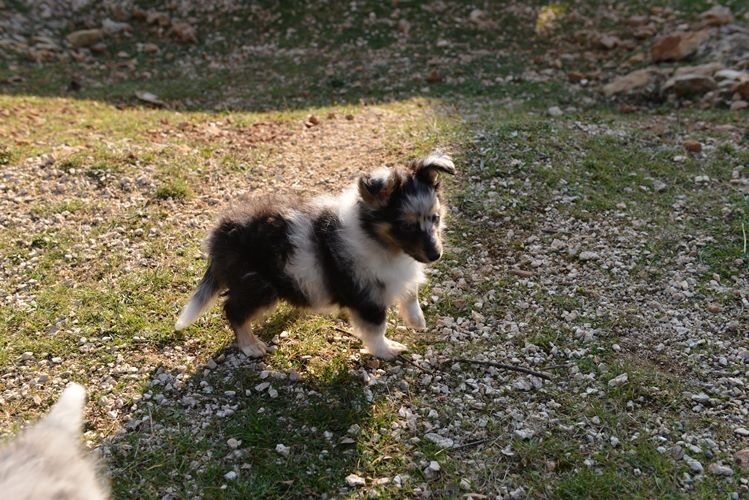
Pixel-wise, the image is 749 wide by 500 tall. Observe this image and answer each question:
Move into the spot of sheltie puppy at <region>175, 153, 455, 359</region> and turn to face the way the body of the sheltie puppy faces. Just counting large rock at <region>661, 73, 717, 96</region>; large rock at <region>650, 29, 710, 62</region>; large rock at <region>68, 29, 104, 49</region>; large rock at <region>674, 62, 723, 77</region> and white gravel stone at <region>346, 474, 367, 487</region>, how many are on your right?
1

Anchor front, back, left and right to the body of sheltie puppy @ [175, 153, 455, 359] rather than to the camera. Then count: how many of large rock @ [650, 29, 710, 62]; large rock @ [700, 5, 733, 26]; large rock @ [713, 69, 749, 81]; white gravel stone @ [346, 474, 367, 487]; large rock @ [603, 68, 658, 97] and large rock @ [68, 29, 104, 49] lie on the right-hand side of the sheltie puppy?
1

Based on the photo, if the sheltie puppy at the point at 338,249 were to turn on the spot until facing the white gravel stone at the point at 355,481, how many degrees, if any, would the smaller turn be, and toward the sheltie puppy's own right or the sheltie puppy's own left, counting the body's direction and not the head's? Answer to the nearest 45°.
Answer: approximately 90° to the sheltie puppy's own right

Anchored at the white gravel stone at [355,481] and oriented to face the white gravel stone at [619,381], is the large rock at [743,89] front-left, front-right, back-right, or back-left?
front-left

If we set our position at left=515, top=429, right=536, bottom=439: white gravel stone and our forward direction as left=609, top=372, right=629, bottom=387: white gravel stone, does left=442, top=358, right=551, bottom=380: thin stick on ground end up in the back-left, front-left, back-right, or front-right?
front-left

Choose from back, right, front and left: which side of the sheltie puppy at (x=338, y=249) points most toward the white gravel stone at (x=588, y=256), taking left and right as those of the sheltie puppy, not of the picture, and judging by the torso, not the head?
front

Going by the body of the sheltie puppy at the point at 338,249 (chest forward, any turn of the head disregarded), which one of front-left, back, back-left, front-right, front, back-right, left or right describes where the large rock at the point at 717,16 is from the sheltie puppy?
front-left

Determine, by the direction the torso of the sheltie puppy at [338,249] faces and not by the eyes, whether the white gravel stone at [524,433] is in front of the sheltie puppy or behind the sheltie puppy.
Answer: in front

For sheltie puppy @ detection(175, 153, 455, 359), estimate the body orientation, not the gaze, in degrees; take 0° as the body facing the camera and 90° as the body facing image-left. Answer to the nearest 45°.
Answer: approximately 270°

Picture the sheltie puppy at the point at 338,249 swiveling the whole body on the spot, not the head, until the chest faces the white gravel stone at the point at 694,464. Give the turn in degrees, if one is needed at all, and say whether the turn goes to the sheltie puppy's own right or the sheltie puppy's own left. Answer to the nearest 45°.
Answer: approximately 45° to the sheltie puppy's own right

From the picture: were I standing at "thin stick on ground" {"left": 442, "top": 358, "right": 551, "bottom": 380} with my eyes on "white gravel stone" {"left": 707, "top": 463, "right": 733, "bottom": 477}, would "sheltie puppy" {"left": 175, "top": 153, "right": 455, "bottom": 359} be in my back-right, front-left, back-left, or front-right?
back-right
